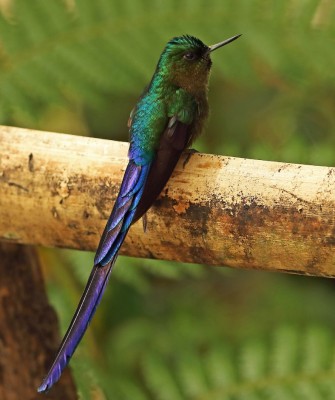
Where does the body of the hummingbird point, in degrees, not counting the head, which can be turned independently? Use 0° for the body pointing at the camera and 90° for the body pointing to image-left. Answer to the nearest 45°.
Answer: approximately 225°
